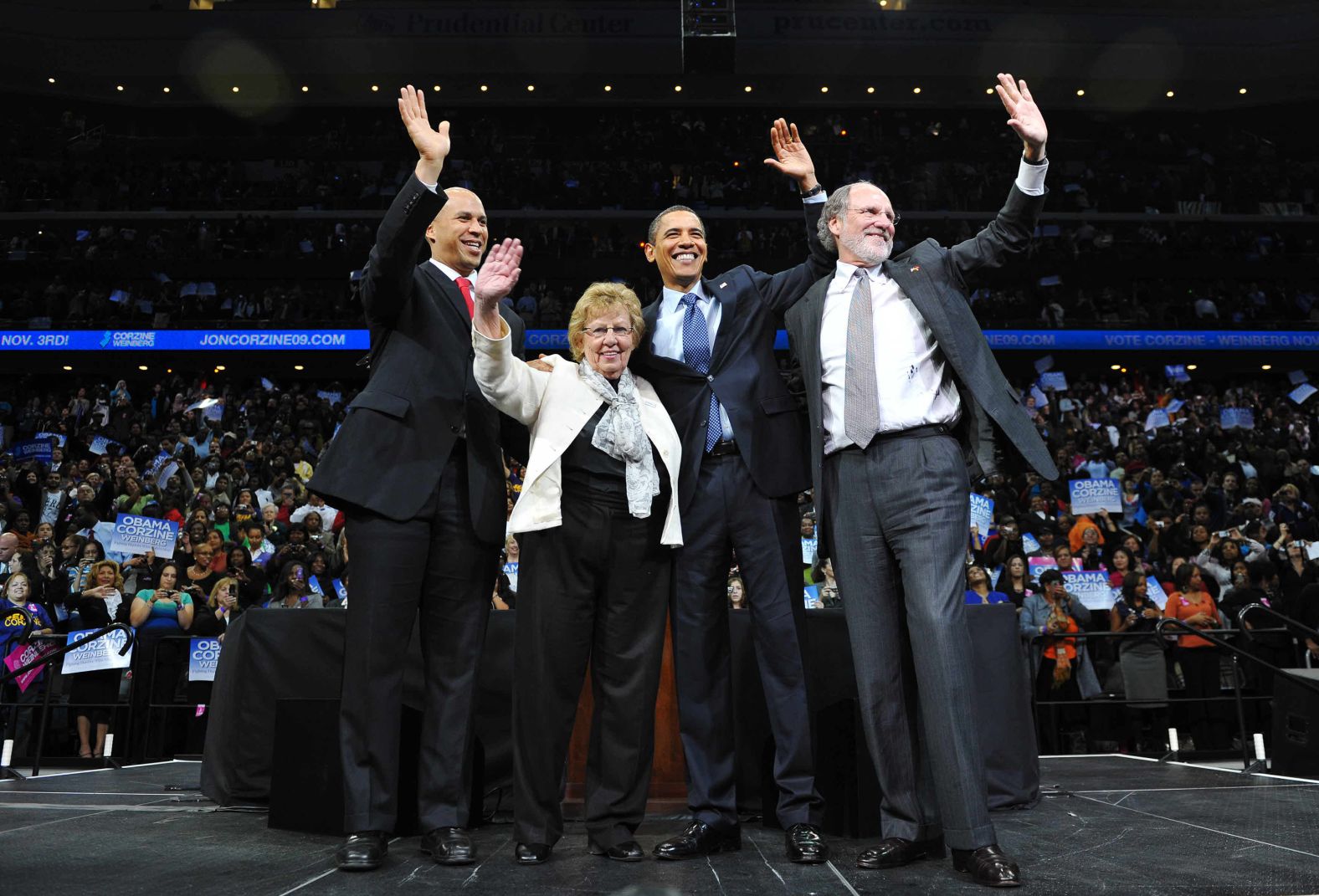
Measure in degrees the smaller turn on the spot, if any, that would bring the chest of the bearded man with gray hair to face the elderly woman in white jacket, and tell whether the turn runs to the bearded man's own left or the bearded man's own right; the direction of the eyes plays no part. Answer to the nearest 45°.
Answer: approximately 90° to the bearded man's own right

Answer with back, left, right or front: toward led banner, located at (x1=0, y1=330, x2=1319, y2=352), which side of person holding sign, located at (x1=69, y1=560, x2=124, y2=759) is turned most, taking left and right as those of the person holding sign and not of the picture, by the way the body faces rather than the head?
back

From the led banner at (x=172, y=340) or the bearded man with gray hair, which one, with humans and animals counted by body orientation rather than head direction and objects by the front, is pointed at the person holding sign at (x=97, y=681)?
the led banner

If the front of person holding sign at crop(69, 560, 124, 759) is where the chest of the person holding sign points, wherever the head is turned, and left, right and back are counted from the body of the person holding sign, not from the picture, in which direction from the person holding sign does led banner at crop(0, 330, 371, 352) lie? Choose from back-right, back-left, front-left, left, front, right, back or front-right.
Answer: back

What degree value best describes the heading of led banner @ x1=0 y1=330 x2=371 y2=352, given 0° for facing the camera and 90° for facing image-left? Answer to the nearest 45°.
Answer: approximately 0°

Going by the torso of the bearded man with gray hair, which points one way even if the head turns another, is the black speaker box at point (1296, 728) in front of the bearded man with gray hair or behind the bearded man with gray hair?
behind

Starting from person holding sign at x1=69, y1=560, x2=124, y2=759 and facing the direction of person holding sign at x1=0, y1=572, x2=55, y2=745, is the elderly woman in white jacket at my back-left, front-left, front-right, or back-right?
back-left

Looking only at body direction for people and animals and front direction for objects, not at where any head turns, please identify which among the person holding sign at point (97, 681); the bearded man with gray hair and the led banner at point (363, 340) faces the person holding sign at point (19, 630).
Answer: the led banner

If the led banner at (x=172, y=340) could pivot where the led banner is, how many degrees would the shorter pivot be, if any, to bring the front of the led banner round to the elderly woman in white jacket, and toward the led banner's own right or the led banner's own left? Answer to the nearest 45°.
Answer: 0° — it already faces them
